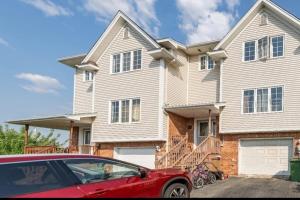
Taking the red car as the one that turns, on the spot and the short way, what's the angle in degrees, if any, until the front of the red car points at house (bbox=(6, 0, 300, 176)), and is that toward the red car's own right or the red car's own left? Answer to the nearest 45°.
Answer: approximately 45° to the red car's own left

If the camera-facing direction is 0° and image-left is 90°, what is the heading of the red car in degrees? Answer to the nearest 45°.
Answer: approximately 225°

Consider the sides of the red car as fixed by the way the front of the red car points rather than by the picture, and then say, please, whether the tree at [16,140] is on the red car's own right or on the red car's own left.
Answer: on the red car's own left
